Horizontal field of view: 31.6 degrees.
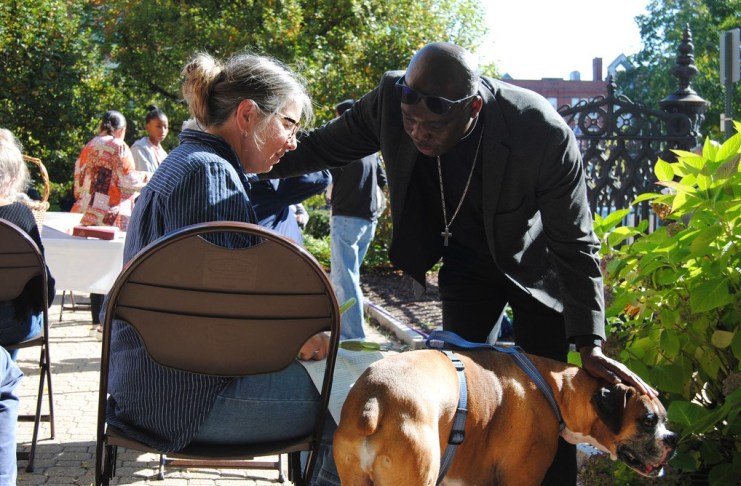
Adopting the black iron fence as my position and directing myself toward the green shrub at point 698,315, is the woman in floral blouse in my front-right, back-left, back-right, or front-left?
front-right

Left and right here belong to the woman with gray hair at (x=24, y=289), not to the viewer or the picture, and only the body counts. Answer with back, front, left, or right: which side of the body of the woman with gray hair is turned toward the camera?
back

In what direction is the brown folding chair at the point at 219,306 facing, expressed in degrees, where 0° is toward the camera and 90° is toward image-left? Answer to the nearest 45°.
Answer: approximately 180°

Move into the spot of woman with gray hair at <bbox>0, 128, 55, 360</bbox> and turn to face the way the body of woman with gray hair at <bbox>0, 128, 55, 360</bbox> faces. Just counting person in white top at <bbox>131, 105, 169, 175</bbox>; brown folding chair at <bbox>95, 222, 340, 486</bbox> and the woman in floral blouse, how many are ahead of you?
2

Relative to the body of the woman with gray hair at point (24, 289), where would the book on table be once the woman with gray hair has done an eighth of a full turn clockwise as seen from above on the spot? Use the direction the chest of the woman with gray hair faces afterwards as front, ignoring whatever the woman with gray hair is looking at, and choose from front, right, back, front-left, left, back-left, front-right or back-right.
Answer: front-left

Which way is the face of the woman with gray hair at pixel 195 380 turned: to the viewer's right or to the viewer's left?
to the viewer's right

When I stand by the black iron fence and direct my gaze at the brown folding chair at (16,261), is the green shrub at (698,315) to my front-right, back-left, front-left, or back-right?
front-left

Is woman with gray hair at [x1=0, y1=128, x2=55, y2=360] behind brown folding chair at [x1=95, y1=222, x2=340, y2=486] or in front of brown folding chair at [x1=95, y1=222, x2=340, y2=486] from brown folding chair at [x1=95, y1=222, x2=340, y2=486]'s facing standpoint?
in front

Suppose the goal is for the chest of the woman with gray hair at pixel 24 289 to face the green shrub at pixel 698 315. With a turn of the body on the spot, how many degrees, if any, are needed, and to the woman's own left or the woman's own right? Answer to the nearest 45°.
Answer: approximately 135° to the woman's own right
